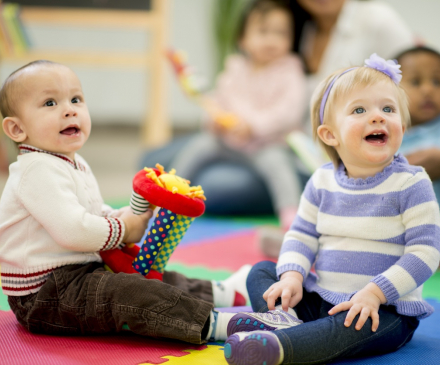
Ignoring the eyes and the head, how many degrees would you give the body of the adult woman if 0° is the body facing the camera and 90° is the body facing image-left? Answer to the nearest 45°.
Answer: approximately 45°

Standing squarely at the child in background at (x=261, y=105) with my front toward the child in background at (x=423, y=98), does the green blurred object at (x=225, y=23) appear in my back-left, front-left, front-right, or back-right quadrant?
back-left

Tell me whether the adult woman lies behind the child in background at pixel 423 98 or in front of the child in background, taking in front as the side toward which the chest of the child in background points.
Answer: behind

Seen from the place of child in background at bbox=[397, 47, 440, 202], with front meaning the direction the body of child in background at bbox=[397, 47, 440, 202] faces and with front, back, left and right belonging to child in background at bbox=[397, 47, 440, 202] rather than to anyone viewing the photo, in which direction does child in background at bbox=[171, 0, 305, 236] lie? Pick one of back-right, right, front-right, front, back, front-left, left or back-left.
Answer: back-right

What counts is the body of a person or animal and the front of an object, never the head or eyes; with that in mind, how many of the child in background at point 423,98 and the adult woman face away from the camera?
0

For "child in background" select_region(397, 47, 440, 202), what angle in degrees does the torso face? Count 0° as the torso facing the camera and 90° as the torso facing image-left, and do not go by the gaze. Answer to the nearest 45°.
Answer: approximately 0°

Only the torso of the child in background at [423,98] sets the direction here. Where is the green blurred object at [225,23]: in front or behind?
behind

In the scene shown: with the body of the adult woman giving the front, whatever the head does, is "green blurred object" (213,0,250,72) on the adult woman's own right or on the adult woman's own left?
on the adult woman's own right
